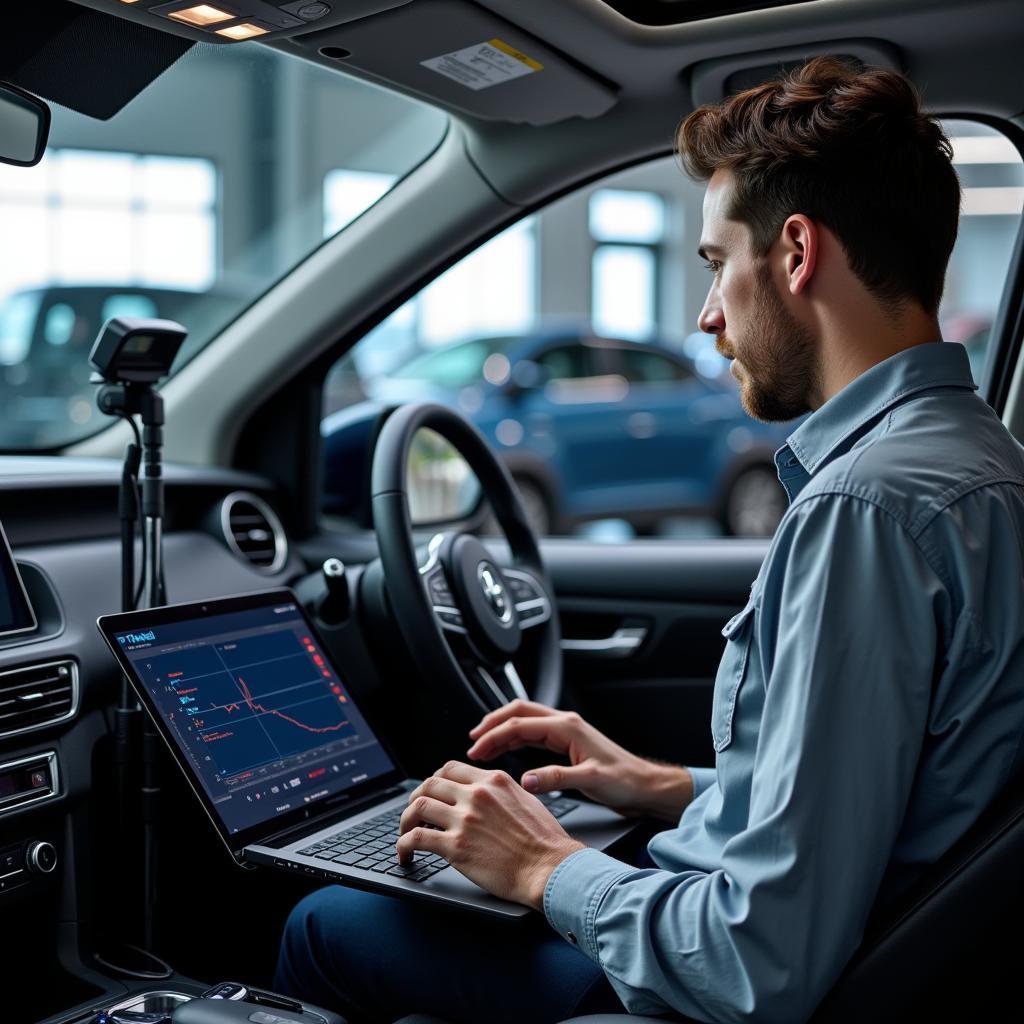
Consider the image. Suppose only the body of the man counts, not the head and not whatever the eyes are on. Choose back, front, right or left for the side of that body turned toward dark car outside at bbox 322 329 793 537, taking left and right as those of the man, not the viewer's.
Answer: right

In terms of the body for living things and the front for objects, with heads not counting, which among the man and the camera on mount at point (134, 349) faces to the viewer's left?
the man

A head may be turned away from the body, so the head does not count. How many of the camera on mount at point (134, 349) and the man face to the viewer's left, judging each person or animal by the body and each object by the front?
1

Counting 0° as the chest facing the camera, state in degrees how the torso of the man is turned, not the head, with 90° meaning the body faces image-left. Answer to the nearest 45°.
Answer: approximately 90°

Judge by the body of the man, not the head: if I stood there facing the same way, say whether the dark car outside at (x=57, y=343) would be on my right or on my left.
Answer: on my right
